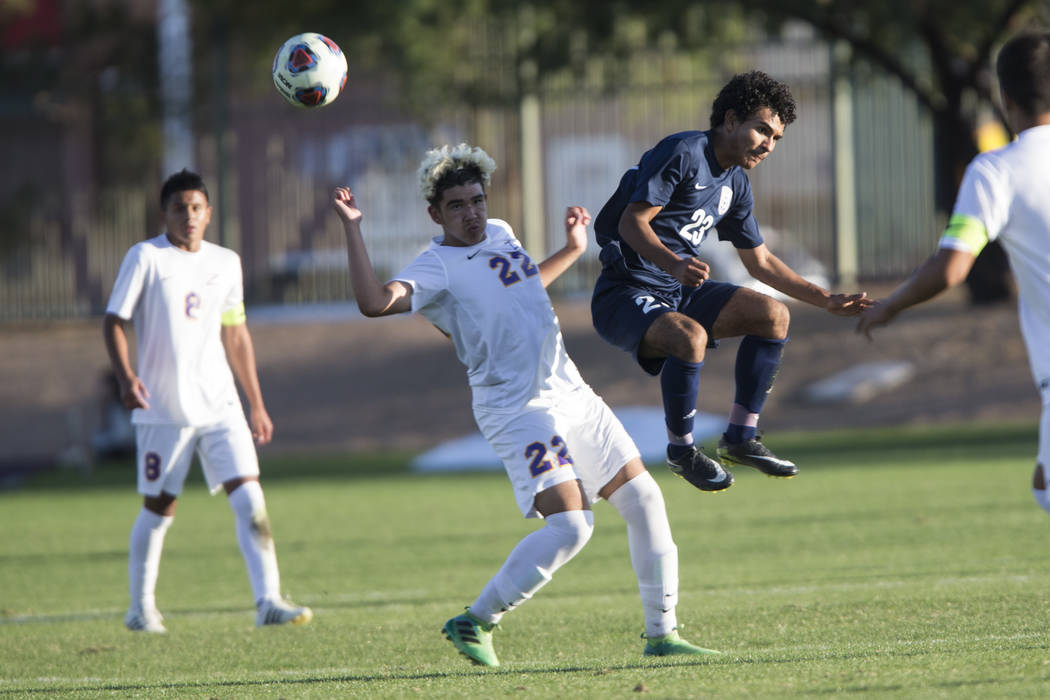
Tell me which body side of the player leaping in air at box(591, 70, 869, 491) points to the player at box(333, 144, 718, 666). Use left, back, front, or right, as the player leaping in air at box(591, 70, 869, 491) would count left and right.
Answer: right

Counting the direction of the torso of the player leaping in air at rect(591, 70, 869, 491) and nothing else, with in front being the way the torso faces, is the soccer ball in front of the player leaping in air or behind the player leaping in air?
behind

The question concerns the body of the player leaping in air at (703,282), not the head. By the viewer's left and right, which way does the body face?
facing the viewer and to the right of the viewer
